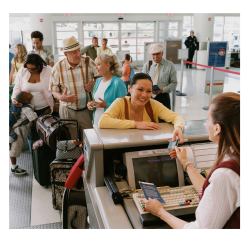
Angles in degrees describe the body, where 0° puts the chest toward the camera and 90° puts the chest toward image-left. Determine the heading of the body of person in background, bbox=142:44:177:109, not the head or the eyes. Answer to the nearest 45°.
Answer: approximately 45°

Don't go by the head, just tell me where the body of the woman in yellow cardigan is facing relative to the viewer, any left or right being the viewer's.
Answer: facing the viewer

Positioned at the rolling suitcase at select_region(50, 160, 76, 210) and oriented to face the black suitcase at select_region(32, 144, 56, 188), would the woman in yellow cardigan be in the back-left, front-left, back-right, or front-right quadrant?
back-right

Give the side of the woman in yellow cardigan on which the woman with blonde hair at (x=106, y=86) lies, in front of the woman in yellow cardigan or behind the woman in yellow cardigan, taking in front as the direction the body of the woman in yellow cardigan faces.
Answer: behind

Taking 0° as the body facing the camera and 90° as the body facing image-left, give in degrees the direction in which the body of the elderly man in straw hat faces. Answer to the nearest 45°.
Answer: approximately 315°

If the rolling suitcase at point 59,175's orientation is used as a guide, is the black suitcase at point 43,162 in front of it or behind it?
behind

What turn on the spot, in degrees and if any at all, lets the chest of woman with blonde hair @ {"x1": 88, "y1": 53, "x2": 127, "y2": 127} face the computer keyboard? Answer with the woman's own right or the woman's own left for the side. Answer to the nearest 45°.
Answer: approximately 45° to the woman's own left

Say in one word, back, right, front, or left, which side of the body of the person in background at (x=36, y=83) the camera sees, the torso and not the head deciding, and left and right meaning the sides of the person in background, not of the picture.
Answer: front

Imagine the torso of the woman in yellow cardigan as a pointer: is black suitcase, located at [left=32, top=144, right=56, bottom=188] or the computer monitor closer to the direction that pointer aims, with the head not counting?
the computer monitor

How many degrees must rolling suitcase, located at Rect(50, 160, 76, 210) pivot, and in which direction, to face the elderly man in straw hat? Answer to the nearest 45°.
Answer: approximately 180°

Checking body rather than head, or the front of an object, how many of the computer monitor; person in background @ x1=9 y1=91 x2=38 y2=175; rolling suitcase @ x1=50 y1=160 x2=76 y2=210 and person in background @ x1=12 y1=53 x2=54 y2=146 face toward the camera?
3

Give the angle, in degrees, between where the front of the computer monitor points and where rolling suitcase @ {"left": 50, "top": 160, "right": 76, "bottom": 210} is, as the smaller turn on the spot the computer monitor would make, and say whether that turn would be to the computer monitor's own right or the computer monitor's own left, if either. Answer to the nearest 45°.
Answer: approximately 135° to the computer monitor's own right
